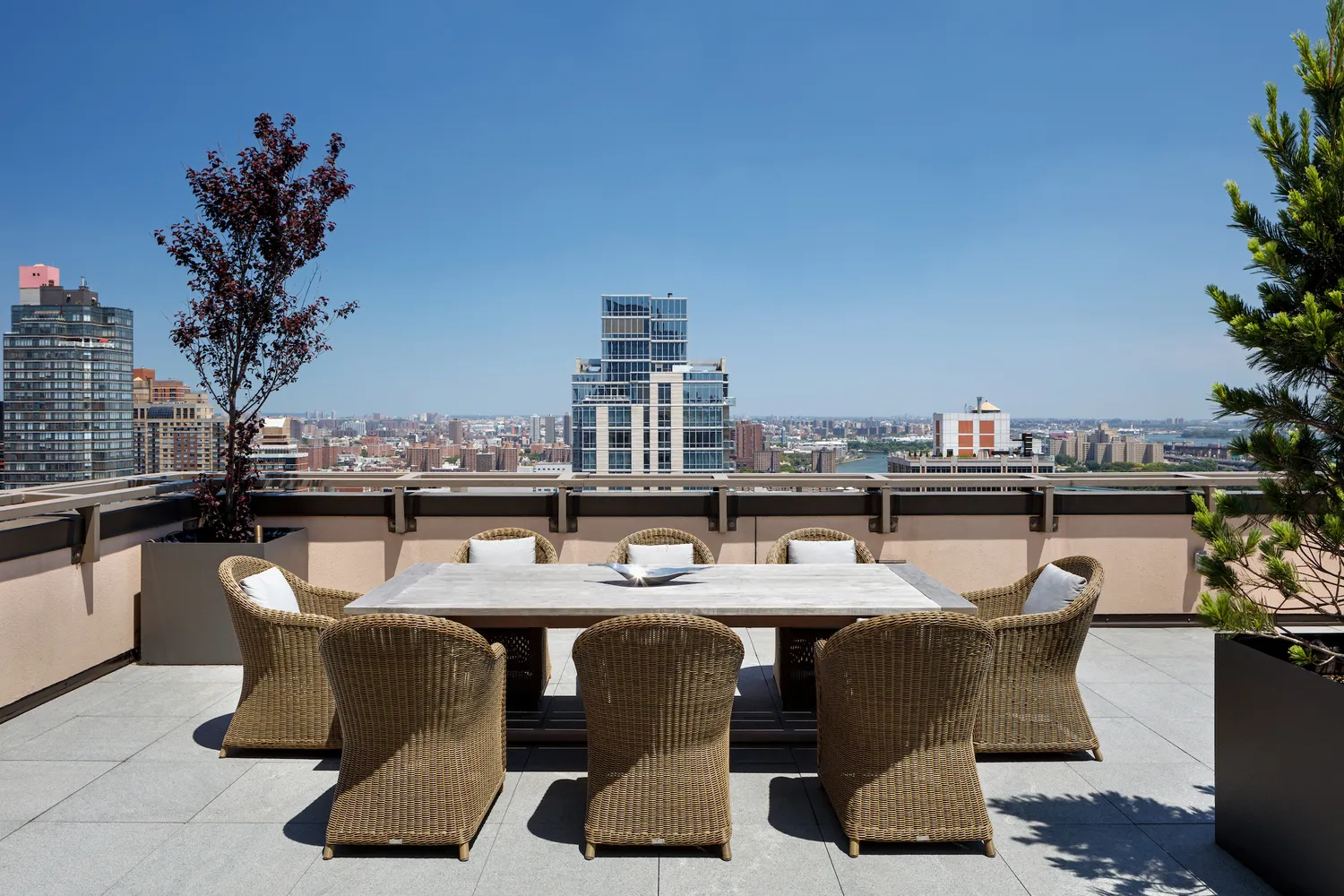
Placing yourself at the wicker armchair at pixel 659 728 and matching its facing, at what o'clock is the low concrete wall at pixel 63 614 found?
The low concrete wall is roughly at 10 o'clock from the wicker armchair.

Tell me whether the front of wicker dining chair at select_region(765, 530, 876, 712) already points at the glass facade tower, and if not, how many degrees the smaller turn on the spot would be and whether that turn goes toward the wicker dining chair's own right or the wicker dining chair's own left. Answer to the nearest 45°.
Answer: approximately 180°

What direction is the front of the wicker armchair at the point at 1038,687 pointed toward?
to the viewer's left

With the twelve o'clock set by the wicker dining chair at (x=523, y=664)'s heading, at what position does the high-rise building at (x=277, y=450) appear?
The high-rise building is roughly at 5 o'clock from the wicker dining chair.

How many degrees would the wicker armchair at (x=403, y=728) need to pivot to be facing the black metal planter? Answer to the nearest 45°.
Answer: approximately 135° to its right

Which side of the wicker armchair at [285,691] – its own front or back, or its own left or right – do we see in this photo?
right

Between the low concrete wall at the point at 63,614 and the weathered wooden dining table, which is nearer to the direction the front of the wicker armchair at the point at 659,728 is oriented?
the weathered wooden dining table

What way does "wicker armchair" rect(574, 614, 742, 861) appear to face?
away from the camera

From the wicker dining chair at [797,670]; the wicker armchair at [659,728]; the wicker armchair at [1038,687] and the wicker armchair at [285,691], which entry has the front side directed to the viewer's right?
the wicker armchair at [285,691]

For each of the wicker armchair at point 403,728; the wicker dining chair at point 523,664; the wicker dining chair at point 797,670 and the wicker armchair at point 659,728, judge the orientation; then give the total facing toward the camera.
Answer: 2

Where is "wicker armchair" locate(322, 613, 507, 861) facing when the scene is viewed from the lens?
facing away from the viewer
